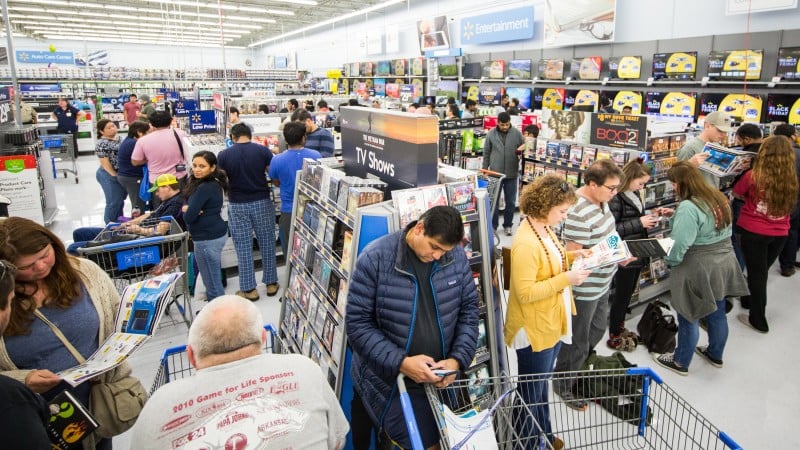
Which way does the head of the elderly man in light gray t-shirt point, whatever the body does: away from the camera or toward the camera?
away from the camera

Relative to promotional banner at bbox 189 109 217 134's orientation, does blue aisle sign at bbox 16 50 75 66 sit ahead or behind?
behind

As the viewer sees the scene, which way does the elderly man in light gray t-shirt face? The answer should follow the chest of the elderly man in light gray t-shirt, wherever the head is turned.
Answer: away from the camera

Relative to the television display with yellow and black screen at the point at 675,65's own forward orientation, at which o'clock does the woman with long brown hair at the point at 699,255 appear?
The woman with long brown hair is roughly at 12 o'clock from the television display with yellow and black screen.

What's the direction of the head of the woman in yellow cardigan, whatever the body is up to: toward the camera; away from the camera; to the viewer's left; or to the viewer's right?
to the viewer's right

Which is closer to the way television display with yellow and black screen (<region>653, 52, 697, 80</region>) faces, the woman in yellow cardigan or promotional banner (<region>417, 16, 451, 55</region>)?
the woman in yellow cardigan

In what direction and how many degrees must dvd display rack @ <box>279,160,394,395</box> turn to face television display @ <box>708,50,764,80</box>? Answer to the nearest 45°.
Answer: approximately 180°

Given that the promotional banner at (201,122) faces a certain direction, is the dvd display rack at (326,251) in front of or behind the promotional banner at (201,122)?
in front

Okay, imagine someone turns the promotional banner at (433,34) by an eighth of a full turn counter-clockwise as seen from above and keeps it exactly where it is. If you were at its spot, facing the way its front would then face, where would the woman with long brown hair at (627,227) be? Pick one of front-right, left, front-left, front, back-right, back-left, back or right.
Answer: front-right

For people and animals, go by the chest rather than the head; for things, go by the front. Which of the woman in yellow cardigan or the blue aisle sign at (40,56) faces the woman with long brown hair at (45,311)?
the blue aisle sign

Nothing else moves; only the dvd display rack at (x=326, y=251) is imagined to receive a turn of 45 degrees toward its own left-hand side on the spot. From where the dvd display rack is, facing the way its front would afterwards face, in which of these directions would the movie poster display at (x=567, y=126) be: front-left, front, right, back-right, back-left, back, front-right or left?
back-left

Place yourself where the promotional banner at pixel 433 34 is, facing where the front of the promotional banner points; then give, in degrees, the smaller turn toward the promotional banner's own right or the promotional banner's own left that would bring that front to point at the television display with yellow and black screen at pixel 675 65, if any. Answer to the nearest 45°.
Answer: approximately 45° to the promotional banner's own left

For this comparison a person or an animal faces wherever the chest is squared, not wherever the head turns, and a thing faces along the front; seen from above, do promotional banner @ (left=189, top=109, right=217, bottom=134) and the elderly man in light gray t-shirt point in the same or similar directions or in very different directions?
very different directions
